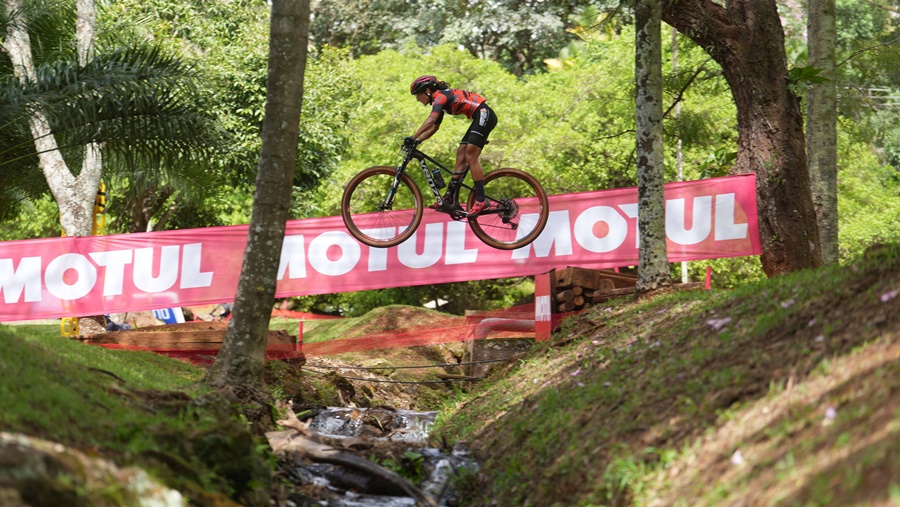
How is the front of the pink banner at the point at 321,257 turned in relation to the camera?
facing the viewer

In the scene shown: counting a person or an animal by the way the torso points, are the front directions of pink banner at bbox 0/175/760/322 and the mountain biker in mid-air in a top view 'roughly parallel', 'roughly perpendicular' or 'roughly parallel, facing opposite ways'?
roughly perpendicular

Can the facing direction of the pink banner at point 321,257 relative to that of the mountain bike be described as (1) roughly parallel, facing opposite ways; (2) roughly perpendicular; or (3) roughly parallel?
roughly perpendicular

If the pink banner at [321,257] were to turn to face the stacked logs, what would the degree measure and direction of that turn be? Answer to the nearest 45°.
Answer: approximately 45° to its left

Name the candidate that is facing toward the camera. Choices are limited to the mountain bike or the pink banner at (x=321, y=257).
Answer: the pink banner

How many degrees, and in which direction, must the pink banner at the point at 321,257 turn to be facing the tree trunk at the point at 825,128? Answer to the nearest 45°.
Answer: approximately 90° to its left
